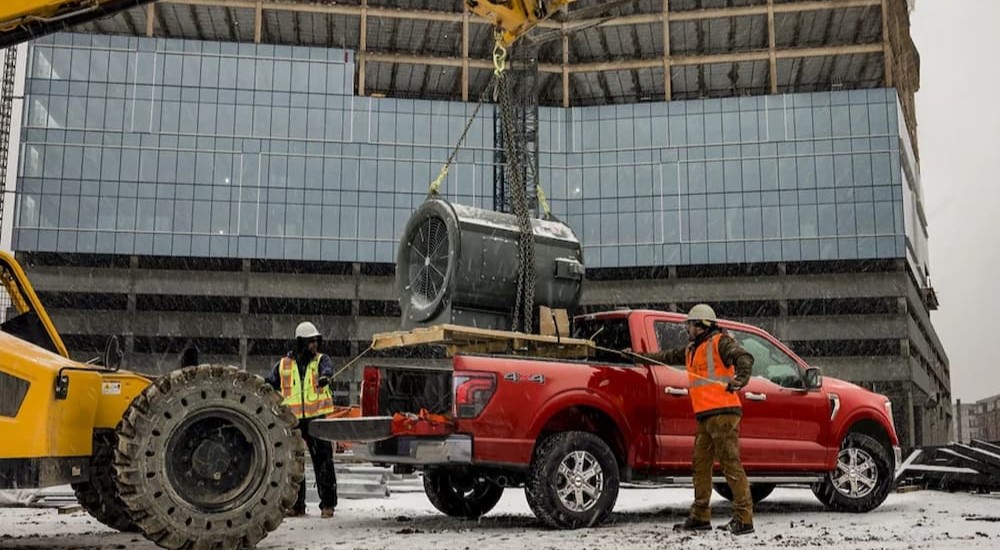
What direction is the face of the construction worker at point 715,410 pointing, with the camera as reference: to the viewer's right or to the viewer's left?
to the viewer's left

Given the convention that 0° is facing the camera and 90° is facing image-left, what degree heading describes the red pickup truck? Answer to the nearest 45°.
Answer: approximately 225°

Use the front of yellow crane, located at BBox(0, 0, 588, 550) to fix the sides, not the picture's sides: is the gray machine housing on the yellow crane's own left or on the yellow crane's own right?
on the yellow crane's own left

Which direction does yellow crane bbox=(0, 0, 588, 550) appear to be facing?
to the viewer's right

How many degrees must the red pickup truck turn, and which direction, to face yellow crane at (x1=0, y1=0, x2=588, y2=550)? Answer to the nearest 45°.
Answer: approximately 180°
